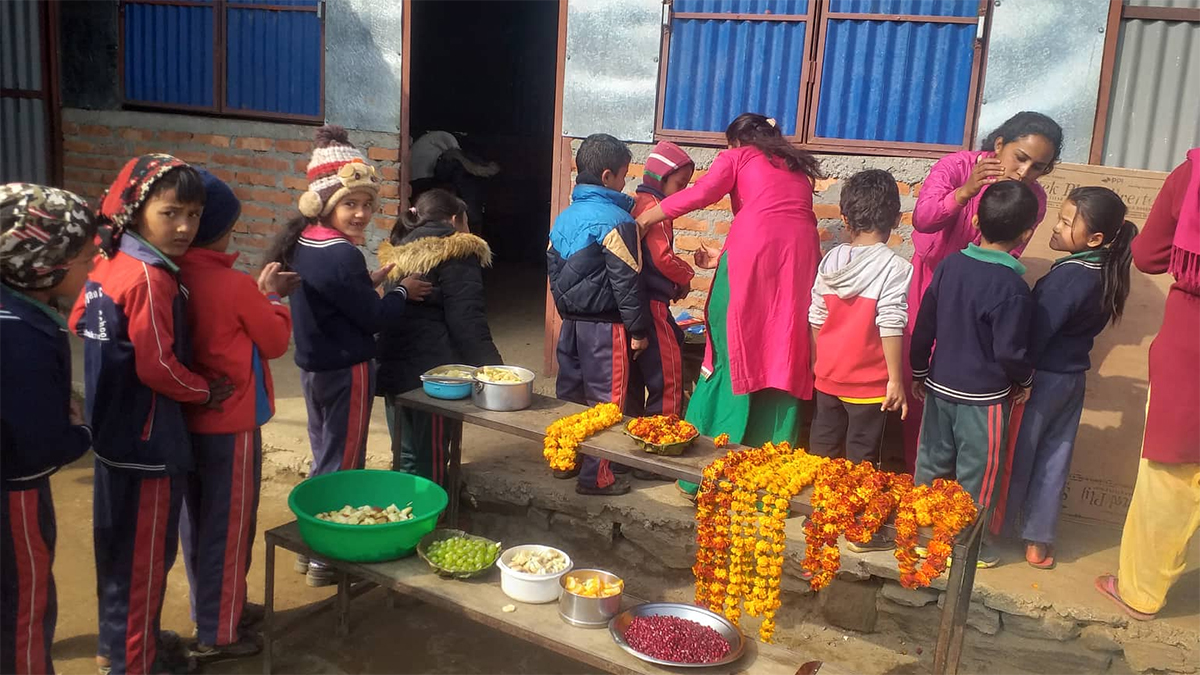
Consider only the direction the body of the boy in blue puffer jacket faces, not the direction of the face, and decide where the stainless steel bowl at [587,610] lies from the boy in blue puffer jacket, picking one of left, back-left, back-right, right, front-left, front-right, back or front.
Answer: back-right

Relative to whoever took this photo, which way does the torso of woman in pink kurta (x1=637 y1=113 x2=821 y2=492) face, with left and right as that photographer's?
facing away from the viewer and to the left of the viewer

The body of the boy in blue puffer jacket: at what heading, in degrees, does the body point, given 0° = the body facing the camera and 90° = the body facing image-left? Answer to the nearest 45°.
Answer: approximately 225°

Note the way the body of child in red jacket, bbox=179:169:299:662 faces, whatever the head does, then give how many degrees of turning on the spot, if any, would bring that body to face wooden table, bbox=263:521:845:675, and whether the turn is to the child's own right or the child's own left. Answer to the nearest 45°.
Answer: approximately 90° to the child's own right

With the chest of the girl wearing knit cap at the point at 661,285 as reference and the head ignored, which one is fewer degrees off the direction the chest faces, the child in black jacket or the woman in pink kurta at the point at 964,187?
the woman in pink kurta

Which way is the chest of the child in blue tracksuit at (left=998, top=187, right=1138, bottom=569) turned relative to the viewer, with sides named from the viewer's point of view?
facing to the left of the viewer

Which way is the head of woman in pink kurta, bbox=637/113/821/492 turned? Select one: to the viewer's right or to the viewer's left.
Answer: to the viewer's left

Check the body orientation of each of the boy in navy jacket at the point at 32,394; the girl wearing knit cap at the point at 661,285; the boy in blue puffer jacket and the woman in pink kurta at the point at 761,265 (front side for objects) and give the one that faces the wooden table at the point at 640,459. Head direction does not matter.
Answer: the boy in navy jacket

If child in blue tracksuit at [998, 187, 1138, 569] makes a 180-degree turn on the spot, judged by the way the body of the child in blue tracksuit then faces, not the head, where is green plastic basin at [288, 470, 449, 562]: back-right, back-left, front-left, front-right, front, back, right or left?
back-right

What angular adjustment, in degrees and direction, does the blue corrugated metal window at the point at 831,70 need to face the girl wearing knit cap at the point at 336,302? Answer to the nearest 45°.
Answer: approximately 45° to its right

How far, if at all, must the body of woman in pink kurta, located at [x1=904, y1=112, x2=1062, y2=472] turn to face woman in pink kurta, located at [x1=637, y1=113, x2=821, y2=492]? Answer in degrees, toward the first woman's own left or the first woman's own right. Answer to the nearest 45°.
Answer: approximately 90° to the first woman's own right

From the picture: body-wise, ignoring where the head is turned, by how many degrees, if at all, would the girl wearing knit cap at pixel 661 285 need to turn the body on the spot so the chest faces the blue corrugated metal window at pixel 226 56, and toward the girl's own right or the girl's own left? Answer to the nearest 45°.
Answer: approximately 135° to the girl's own left

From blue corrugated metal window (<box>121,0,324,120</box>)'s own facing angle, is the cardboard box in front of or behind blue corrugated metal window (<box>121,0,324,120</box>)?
in front
